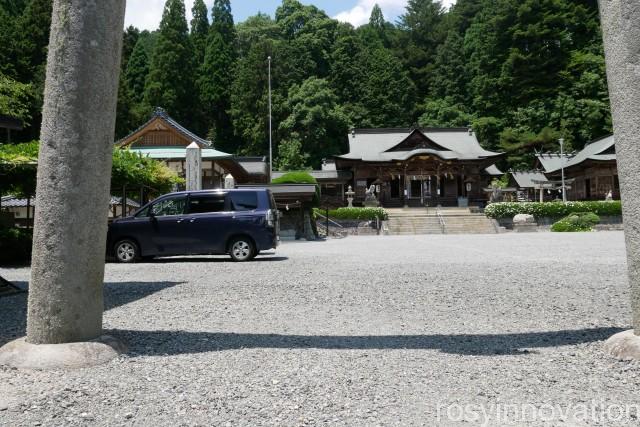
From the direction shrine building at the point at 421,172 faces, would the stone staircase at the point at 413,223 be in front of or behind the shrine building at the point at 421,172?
in front

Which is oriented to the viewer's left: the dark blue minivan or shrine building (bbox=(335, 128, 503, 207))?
the dark blue minivan

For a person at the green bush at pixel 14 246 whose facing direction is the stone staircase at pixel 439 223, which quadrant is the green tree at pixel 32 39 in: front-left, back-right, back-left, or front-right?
front-left

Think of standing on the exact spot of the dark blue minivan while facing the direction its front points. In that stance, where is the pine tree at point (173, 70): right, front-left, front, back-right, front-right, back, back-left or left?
right

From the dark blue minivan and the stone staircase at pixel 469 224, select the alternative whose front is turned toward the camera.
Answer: the stone staircase

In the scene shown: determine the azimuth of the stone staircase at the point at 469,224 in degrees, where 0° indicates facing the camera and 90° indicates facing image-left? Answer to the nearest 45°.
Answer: approximately 0°

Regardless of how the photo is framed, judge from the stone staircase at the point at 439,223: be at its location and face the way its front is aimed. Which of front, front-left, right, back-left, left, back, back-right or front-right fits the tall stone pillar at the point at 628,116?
front

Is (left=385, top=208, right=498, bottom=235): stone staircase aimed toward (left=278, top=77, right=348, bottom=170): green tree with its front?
no

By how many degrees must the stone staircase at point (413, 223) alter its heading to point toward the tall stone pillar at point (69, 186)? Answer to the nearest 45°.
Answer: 0° — it already faces it

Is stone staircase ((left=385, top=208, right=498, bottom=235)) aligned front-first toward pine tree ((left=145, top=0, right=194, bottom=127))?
no

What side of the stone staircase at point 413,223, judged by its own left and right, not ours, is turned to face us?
front

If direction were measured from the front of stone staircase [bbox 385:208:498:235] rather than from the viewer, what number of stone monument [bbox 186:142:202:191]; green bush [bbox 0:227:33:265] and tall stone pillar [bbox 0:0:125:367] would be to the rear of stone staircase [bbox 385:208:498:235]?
0

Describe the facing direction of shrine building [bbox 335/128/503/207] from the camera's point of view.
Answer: facing the viewer
